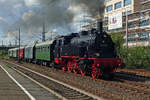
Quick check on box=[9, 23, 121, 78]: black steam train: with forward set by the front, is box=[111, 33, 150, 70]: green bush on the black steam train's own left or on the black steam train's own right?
on the black steam train's own left

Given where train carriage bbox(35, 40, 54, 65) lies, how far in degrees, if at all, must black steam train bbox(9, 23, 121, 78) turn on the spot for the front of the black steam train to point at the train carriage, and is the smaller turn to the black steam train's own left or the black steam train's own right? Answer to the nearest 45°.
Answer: approximately 180°
